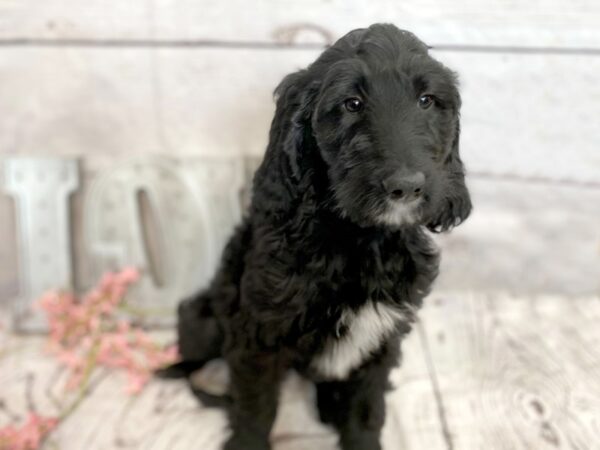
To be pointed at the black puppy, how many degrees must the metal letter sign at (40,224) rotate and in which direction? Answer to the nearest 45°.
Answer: approximately 45° to its left

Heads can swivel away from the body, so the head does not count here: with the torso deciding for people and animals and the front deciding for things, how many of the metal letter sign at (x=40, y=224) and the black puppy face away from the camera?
0

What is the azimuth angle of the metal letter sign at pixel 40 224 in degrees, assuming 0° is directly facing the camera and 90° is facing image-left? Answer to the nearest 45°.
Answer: approximately 0°

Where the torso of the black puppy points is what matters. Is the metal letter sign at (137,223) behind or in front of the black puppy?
behind

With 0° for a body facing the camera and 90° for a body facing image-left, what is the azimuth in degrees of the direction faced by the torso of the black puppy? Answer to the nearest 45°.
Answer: approximately 315°

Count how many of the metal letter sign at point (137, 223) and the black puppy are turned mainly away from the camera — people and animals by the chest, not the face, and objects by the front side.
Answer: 0
